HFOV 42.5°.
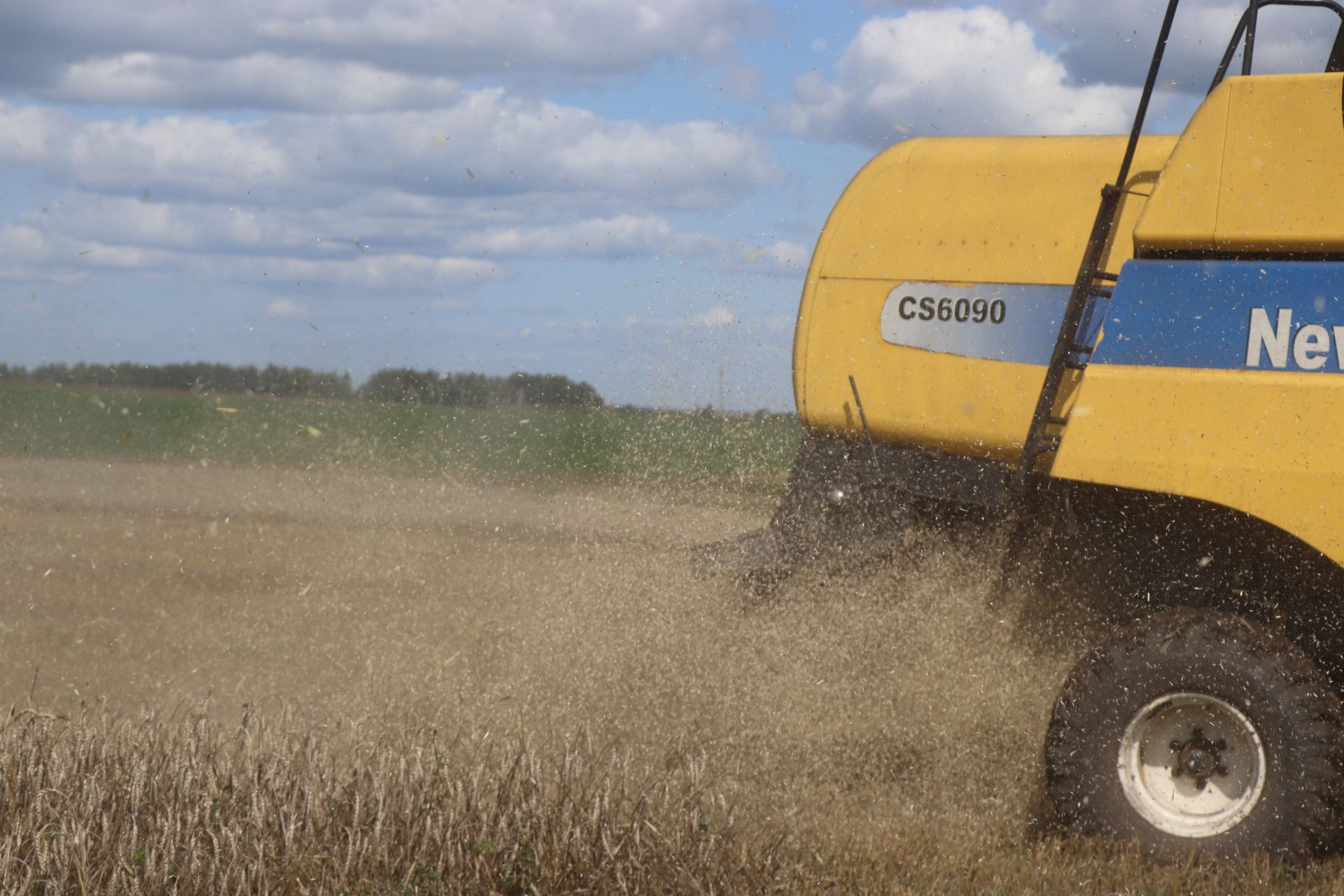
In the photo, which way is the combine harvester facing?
to the viewer's right
